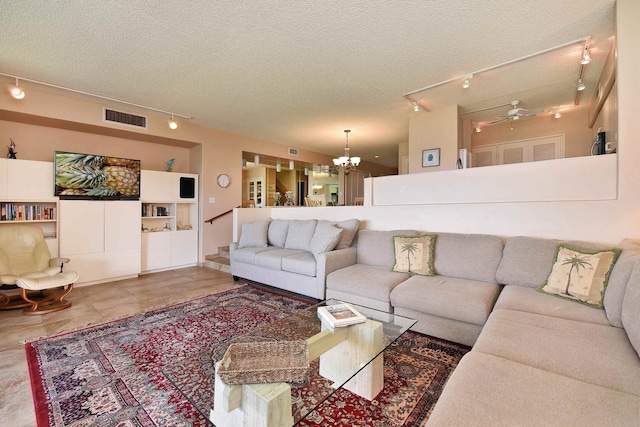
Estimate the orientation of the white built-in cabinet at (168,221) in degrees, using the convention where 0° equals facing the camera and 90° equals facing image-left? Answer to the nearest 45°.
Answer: approximately 315°

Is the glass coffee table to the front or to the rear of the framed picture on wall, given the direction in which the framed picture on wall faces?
to the front

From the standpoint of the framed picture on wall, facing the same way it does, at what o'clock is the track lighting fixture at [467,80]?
The track lighting fixture is roughly at 10 o'clock from the framed picture on wall.

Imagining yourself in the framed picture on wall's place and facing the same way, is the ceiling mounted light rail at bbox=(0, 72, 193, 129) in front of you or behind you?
in front

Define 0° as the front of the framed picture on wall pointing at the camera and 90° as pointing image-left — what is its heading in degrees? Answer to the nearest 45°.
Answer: approximately 45°

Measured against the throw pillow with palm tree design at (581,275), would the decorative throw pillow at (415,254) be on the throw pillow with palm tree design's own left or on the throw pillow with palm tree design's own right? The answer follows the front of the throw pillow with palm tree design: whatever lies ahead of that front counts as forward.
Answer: on the throw pillow with palm tree design's own right

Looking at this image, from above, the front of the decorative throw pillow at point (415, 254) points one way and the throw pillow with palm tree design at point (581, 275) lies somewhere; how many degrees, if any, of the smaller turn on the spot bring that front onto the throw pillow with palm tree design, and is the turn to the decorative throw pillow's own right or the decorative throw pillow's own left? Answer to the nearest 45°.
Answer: approximately 90° to the decorative throw pillow's own left

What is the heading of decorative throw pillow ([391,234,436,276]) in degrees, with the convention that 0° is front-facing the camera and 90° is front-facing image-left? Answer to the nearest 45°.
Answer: approximately 45°

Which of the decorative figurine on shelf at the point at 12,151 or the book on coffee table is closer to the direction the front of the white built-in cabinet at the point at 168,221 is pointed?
the book on coffee table

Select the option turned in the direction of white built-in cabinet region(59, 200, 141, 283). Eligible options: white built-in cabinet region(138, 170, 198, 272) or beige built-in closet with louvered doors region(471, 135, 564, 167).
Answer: beige built-in closet with louvered doors region(471, 135, 564, 167)

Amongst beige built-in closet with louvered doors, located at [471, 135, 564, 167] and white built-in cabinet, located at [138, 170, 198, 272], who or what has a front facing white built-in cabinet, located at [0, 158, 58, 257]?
beige built-in closet with louvered doors, located at [471, 135, 564, 167]
